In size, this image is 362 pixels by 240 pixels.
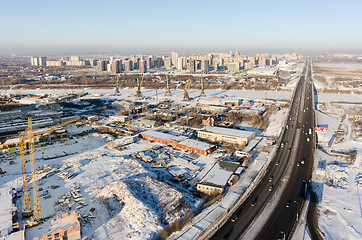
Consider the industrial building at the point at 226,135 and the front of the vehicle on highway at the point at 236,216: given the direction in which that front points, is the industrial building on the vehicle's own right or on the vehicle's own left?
on the vehicle's own right

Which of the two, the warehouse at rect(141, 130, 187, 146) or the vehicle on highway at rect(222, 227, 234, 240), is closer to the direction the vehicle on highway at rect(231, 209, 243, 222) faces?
the vehicle on highway

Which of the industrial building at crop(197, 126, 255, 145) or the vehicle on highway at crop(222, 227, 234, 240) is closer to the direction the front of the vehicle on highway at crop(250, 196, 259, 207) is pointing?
the vehicle on highway

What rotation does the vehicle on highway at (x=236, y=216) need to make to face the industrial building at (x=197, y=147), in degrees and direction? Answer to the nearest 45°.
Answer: approximately 135° to its right

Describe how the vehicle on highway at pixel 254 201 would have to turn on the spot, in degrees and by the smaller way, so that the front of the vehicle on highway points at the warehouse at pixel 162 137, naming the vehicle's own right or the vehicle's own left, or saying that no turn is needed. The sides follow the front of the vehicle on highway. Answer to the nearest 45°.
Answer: approximately 90° to the vehicle's own right

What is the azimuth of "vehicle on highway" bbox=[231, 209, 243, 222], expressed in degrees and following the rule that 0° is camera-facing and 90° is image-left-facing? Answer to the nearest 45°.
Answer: approximately 45°

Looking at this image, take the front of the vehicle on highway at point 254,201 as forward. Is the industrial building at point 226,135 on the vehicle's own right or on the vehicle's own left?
on the vehicle's own right

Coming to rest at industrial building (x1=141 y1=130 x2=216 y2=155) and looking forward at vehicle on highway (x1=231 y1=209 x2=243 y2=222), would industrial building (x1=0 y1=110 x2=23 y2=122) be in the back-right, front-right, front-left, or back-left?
back-right

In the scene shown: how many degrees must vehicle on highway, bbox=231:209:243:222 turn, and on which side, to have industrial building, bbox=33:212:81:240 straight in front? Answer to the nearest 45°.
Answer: approximately 45° to its right

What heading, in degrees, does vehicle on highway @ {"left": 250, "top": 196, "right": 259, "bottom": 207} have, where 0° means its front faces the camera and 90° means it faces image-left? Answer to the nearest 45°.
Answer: approximately 45°

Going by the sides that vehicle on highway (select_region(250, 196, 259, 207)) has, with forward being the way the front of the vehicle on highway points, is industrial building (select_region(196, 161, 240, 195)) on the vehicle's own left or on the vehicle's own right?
on the vehicle's own right

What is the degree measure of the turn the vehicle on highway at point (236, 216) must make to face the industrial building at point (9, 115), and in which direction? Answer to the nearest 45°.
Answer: approximately 90° to its right
